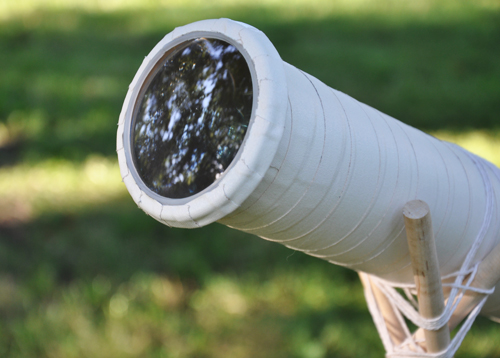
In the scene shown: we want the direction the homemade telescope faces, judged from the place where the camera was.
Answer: facing the viewer and to the left of the viewer
